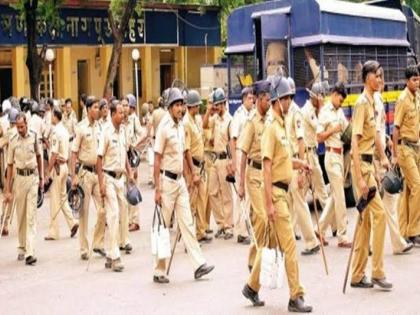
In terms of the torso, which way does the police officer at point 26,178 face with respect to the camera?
toward the camera

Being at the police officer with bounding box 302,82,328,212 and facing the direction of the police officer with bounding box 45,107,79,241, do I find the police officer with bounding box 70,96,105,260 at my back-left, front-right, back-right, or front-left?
front-left

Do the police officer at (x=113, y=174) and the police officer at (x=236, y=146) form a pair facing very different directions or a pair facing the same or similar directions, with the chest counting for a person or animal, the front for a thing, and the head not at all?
same or similar directions

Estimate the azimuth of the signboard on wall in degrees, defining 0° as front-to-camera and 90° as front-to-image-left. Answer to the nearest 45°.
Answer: approximately 0°

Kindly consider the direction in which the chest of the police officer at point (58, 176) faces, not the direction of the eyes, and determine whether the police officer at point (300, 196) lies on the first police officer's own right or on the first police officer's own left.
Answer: on the first police officer's own left

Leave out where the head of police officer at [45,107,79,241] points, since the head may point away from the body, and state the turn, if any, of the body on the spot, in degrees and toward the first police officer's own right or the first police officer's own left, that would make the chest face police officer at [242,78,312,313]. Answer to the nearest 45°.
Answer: approximately 90° to the first police officer's own left

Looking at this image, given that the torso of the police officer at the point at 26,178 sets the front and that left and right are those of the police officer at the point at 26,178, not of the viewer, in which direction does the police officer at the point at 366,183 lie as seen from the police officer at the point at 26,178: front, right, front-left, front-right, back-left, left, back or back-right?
front-left

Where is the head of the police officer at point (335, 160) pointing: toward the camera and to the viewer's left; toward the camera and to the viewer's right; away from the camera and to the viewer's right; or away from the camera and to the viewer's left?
toward the camera and to the viewer's left

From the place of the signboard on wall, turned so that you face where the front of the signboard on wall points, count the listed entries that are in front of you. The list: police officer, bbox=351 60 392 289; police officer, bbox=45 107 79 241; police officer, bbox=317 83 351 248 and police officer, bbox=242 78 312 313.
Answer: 4

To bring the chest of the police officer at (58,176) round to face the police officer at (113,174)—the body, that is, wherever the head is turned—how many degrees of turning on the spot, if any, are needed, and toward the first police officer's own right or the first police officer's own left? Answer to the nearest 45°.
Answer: approximately 90° to the first police officer's own left
